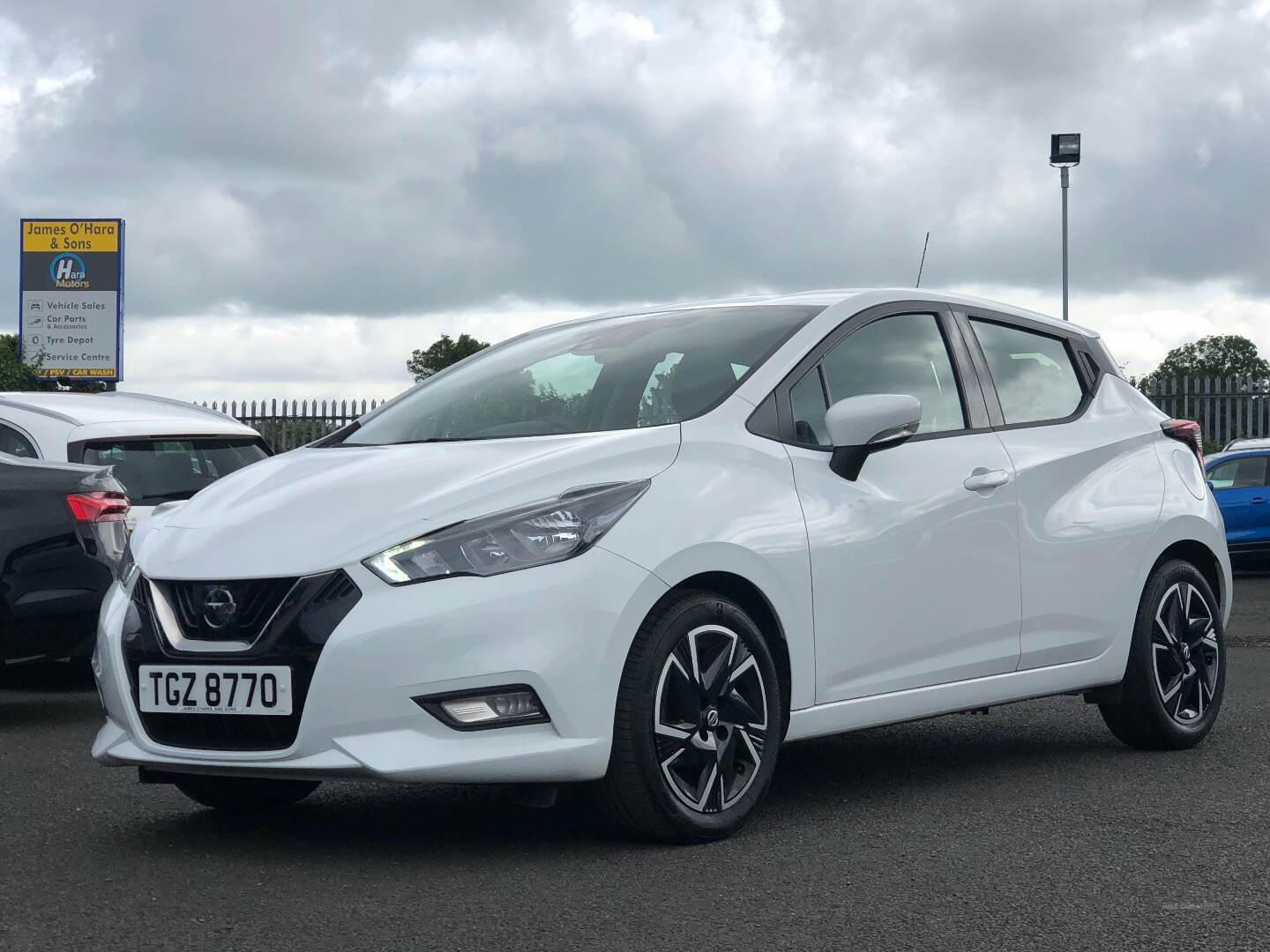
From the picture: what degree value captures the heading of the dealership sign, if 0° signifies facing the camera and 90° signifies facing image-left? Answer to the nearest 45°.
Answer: approximately 0°

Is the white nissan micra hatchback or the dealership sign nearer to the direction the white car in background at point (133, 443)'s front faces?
the dealership sign

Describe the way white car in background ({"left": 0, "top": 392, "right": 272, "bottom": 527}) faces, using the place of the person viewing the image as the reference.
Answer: facing away from the viewer and to the left of the viewer

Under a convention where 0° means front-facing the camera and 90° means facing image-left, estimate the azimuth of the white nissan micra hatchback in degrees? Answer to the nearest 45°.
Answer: approximately 45°

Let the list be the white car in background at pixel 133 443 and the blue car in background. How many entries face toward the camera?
0

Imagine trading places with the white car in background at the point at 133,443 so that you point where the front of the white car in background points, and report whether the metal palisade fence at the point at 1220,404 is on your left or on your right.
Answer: on your right

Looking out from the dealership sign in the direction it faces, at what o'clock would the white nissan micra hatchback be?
The white nissan micra hatchback is roughly at 12 o'clock from the dealership sign.

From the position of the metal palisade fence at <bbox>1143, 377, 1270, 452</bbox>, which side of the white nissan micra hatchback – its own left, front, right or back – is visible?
back

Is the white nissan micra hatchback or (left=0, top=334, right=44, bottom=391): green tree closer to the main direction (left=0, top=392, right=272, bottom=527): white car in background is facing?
the green tree
